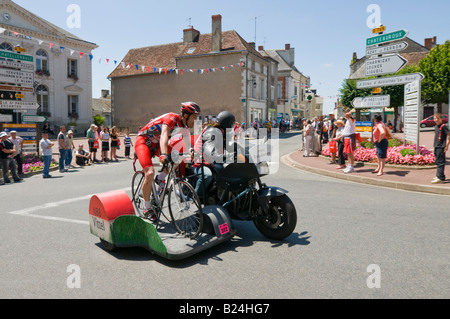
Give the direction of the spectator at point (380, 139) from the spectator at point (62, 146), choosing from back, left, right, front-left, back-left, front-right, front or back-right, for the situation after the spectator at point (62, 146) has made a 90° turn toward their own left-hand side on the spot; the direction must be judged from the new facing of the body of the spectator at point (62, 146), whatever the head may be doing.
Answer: right

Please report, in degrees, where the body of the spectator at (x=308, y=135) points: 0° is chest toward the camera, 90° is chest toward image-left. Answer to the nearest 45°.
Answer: approximately 90°

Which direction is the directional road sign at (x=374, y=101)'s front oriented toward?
toward the camera

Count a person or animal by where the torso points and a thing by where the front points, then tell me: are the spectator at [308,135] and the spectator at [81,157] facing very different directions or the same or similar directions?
very different directions

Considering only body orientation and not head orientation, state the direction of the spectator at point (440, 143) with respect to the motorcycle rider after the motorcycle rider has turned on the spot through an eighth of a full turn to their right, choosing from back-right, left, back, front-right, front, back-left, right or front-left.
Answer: left

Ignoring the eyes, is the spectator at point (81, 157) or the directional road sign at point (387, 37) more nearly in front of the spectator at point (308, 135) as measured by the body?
the spectator

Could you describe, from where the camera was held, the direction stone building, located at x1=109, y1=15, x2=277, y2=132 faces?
facing the viewer and to the right of the viewer

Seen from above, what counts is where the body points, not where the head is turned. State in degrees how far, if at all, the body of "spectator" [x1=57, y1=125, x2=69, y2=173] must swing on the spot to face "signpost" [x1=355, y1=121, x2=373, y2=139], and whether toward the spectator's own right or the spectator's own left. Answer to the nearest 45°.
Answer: approximately 45° to the spectator's own left

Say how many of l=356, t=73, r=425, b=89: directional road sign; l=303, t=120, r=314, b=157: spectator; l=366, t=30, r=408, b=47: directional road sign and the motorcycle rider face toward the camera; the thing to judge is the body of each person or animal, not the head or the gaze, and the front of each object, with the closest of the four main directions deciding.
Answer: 2

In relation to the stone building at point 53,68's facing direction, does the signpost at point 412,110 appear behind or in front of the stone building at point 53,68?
in front

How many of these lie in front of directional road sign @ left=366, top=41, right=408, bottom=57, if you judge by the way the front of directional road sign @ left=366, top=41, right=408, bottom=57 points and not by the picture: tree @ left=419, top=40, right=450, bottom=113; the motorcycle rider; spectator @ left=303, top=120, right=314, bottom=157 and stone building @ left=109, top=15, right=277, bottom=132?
1

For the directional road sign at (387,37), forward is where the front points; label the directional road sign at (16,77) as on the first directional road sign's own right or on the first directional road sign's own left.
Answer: on the first directional road sign's own right
